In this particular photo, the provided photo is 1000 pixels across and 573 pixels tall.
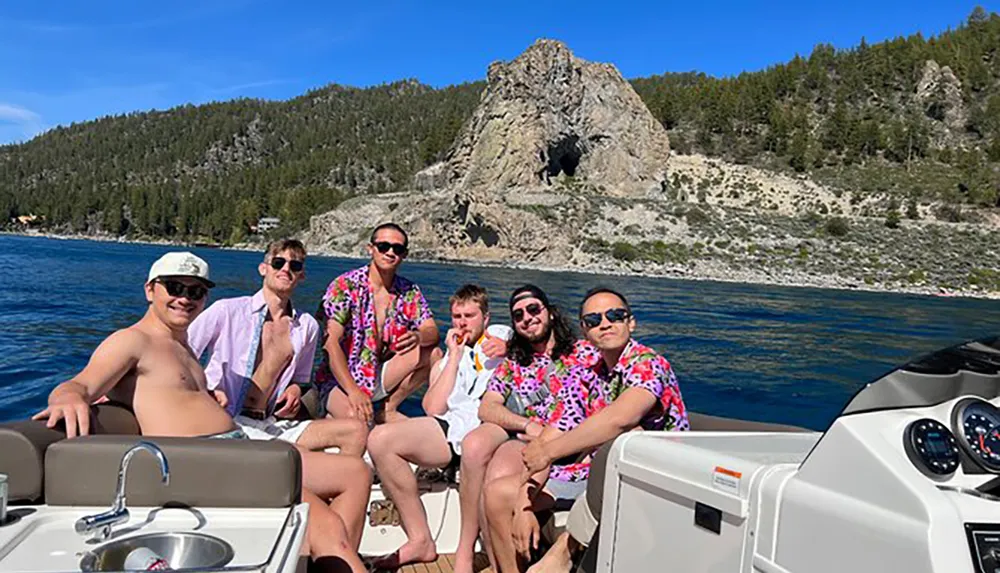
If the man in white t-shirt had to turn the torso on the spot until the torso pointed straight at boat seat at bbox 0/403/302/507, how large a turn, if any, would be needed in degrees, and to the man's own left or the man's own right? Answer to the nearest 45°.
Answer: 0° — they already face it

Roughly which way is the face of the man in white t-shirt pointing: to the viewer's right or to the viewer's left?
to the viewer's left

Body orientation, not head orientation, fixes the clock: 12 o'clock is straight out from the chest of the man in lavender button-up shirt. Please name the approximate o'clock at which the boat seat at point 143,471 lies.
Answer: The boat seat is roughly at 2 o'clock from the man in lavender button-up shirt.

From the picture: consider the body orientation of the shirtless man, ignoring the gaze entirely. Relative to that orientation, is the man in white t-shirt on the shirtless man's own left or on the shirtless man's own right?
on the shirtless man's own left
